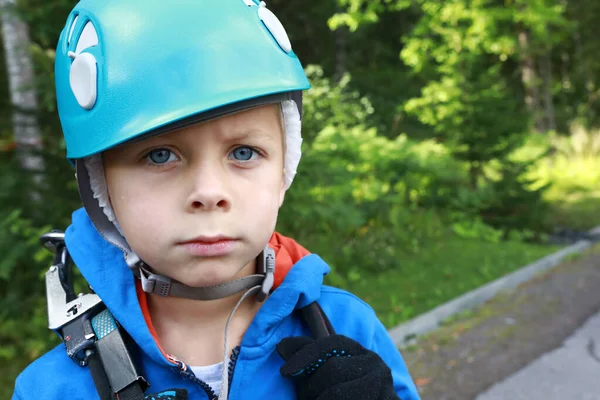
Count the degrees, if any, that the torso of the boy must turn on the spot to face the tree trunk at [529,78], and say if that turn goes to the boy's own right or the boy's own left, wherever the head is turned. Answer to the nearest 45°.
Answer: approximately 135° to the boy's own left

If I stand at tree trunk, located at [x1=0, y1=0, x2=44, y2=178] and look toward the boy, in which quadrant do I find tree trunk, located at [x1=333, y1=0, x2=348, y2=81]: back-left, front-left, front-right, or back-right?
back-left

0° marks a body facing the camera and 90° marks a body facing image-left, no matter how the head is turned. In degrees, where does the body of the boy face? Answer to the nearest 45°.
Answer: approximately 0°

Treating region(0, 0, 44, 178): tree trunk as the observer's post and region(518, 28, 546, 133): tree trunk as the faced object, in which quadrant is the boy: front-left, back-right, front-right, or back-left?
back-right

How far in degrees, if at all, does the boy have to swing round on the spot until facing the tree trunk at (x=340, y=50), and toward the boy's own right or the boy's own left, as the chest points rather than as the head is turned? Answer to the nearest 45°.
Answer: approximately 180°

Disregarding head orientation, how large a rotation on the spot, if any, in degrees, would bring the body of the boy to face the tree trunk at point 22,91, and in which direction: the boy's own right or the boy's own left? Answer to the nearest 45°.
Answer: approximately 180°
